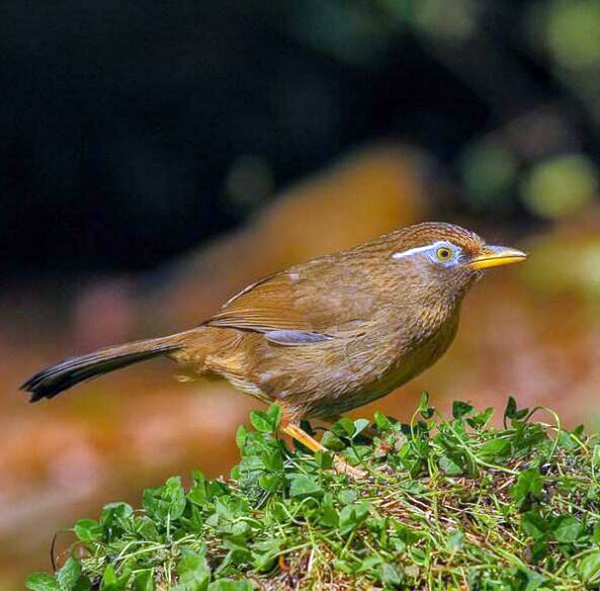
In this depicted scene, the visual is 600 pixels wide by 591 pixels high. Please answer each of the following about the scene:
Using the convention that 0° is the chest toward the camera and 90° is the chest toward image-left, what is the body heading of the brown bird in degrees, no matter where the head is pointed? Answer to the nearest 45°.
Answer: approximately 270°

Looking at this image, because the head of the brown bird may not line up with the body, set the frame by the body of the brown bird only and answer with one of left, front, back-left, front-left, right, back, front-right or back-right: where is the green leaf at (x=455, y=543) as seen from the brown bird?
right

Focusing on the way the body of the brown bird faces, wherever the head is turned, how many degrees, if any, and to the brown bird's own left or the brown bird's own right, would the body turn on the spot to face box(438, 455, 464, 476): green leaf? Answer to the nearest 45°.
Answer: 0° — it already faces it

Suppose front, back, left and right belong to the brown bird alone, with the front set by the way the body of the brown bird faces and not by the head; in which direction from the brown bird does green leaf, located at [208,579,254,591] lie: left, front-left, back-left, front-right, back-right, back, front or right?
right

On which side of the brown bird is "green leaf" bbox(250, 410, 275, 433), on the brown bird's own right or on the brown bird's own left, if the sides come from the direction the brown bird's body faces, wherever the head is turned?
on the brown bird's own right
